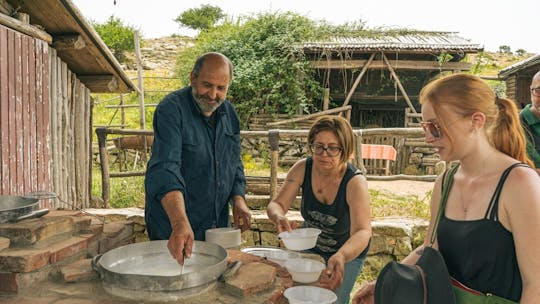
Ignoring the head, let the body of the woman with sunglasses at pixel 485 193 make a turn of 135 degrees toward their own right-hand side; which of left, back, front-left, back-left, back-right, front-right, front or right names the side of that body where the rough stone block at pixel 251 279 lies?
left

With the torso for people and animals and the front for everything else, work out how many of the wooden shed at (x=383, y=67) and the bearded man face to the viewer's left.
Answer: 0

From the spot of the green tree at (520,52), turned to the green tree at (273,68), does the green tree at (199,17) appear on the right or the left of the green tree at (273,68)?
right

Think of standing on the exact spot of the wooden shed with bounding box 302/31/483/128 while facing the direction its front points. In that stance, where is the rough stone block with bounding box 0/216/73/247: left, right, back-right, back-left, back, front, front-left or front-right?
front

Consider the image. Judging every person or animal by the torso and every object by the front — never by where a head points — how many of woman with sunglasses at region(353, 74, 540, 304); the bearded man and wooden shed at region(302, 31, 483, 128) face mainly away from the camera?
0

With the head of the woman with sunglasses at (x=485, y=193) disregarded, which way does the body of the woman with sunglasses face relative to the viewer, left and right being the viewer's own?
facing the viewer and to the left of the viewer

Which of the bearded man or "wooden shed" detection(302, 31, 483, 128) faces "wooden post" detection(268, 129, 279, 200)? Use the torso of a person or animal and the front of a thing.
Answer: the wooden shed

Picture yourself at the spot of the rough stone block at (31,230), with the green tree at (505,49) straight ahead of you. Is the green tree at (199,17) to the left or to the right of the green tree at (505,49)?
left

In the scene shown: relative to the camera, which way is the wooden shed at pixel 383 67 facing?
toward the camera

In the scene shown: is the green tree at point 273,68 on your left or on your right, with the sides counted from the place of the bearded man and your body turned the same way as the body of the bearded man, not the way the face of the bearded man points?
on your left

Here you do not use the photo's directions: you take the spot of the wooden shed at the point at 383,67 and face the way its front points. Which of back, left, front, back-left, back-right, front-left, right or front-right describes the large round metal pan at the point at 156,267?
front

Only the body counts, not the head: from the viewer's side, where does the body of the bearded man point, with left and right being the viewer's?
facing the viewer and to the right of the viewer

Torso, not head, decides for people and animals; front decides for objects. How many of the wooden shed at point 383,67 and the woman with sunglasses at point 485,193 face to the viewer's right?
0

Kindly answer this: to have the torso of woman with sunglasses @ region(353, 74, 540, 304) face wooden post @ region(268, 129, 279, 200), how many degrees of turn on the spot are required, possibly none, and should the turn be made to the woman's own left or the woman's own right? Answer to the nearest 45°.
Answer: approximately 90° to the woman's own right

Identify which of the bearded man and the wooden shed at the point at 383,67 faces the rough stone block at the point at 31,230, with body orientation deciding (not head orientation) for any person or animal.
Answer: the wooden shed

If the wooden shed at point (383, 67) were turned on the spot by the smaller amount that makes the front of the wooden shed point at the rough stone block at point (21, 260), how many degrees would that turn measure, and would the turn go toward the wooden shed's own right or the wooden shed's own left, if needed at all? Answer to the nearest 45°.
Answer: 0° — it already faces it

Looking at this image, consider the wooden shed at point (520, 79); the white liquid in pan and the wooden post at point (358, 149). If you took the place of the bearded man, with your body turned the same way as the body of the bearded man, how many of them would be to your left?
2

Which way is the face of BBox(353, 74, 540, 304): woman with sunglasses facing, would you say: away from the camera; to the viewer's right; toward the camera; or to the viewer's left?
to the viewer's left
